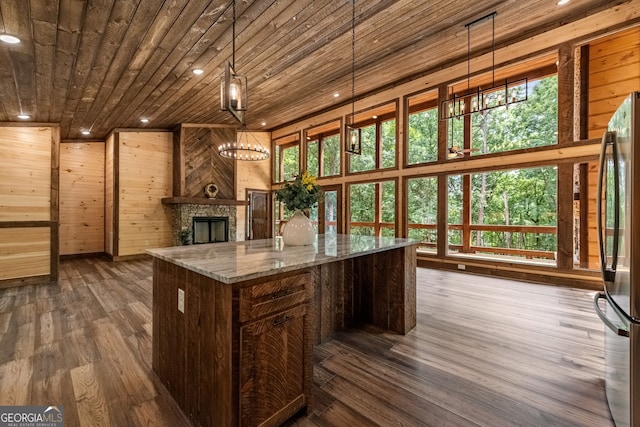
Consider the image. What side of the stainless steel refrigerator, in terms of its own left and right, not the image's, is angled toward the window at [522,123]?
right

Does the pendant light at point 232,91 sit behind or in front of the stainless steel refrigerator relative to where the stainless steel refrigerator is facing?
in front

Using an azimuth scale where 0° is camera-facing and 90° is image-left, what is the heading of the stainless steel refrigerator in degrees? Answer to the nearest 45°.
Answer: approximately 90°

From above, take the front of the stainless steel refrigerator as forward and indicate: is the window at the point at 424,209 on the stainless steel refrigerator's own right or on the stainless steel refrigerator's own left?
on the stainless steel refrigerator's own right

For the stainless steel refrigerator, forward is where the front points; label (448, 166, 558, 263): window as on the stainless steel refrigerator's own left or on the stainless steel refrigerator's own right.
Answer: on the stainless steel refrigerator's own right

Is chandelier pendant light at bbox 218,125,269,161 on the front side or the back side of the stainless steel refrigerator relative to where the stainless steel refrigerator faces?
on the front side

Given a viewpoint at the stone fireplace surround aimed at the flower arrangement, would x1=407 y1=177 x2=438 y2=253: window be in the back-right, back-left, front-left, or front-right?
front-left

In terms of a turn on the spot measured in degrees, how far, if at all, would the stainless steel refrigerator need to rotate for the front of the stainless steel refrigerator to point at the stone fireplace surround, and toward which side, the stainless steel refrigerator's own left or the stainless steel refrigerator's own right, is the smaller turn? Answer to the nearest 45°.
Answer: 0° — it already faces it

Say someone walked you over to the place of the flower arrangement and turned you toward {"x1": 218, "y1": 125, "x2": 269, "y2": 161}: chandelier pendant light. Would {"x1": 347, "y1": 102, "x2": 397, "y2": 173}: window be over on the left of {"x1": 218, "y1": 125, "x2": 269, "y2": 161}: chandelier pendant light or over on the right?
right

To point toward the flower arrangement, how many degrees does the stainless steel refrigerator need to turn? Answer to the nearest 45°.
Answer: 0° — it already faces it

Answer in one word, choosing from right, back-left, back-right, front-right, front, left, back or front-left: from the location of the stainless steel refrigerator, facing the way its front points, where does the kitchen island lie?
front-left

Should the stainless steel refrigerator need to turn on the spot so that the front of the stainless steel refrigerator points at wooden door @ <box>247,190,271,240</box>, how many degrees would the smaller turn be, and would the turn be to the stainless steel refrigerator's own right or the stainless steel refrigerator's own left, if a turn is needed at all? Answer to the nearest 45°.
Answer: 0° — it already faces it

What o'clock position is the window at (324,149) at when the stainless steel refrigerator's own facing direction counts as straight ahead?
The window is roughly at 1 o'clock from the stainless steel refrigerator.

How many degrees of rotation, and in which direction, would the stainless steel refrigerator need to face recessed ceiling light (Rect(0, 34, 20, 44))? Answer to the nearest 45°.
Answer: approximately 45° to its left
